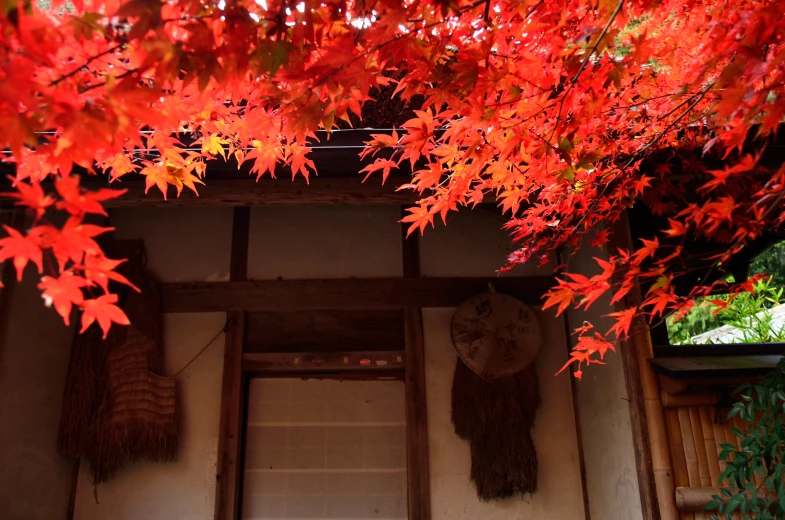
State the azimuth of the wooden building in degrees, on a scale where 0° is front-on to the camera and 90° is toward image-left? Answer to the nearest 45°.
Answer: approximately 0°

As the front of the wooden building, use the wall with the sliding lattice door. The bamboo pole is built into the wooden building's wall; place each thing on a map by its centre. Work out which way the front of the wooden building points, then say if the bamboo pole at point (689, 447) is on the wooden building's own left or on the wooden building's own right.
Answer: on the wooden building's own left

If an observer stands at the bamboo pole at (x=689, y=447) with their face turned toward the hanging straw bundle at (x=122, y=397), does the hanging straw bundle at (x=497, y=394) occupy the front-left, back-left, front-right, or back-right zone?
front-right

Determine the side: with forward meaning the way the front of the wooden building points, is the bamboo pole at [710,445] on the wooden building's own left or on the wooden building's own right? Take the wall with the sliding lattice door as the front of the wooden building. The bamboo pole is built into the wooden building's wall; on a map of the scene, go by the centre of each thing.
on the wooden building's own left

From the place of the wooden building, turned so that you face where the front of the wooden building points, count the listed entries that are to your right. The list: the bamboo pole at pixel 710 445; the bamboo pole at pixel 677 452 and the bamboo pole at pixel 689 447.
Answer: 0

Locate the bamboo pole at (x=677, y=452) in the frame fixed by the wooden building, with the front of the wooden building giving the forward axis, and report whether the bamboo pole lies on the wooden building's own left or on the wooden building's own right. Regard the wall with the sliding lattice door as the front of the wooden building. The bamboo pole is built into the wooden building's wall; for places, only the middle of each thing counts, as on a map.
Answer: on the wooden building's own left
